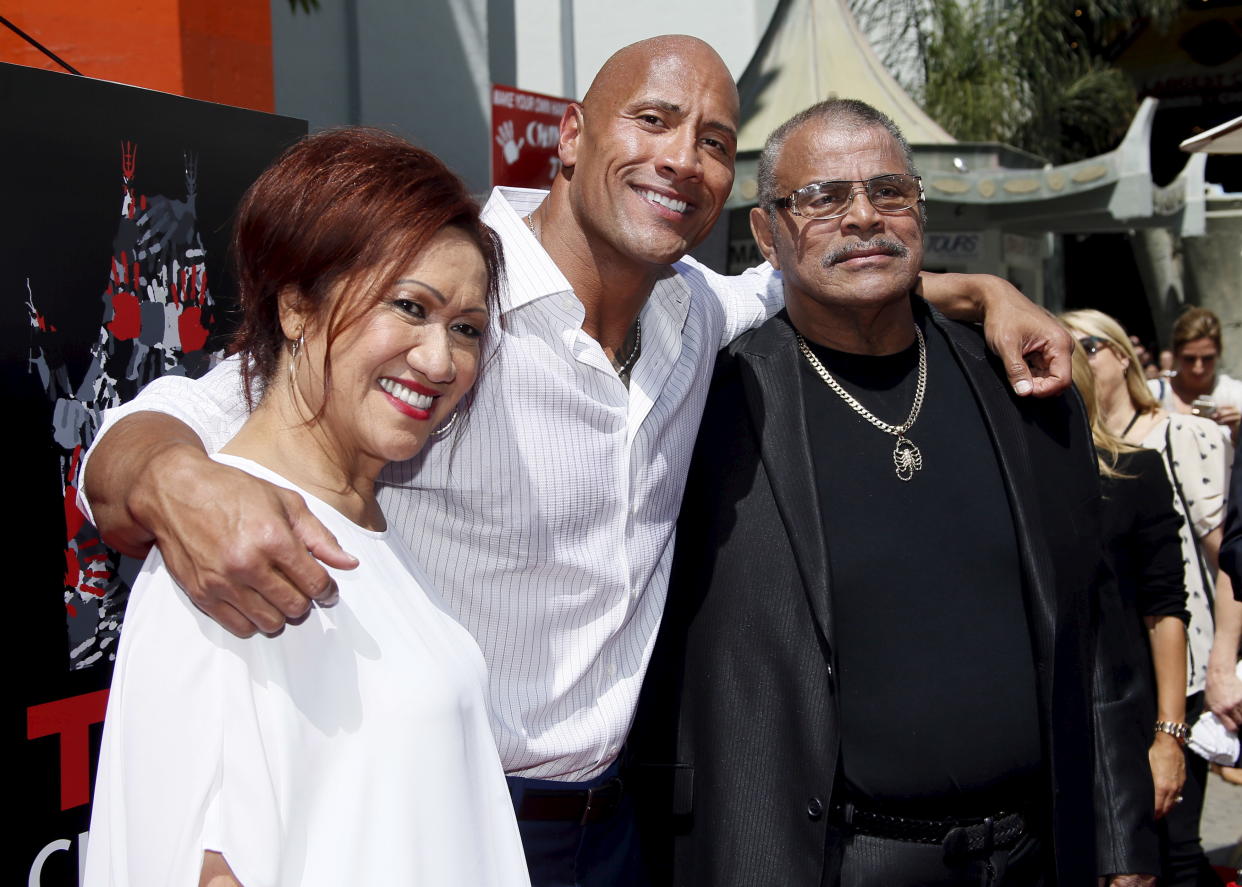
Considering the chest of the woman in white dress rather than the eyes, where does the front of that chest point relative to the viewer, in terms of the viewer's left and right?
facing the viewer and to the right of the viewer

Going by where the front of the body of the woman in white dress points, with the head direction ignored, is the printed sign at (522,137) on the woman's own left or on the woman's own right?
on the woman's own left

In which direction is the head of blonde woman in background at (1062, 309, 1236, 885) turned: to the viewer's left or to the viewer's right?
to the viewer's left

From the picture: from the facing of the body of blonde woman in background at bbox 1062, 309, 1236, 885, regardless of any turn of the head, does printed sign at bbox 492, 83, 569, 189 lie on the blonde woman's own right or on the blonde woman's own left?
on the blonde woman's own right

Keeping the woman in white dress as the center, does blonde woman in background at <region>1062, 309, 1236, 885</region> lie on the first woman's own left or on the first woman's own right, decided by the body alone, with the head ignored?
on the first woman's own left

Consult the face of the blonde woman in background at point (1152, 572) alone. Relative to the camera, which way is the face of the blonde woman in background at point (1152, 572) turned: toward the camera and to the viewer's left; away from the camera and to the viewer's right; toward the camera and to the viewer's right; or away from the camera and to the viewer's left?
toward the camera and to the viewer's left

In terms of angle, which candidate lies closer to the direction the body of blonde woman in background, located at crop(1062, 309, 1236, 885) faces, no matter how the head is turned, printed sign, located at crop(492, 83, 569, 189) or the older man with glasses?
the older man with glasses

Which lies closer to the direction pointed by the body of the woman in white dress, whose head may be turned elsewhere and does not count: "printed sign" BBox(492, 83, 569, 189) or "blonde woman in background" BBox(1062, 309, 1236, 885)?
the blonde woman in background

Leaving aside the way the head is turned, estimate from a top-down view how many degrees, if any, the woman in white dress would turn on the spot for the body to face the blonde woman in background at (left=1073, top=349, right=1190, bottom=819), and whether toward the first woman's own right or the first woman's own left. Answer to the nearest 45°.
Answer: approximately 90° to the first woman's own left

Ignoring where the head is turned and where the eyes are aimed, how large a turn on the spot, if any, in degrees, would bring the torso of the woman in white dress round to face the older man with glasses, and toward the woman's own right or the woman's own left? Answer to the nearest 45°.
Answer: approximately 90° to the woman's own left
